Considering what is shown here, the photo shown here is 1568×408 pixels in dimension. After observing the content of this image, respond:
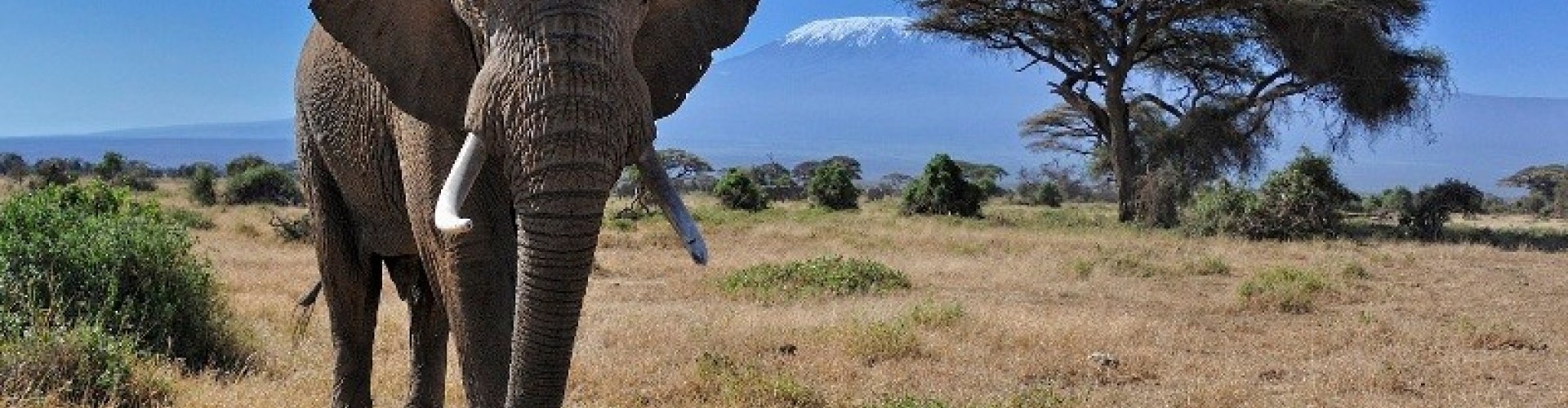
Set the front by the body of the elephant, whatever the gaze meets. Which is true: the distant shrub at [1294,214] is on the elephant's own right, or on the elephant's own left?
on the elephant's own left

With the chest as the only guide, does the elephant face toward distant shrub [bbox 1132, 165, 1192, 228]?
no

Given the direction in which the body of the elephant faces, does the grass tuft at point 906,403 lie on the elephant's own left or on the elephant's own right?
on the elephant's own left

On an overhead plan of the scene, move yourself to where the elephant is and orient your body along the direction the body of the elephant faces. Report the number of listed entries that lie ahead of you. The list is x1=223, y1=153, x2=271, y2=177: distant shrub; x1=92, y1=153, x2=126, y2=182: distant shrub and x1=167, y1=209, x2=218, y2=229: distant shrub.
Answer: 0

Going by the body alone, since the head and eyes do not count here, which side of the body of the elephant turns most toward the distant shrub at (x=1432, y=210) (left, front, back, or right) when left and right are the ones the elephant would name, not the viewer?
left

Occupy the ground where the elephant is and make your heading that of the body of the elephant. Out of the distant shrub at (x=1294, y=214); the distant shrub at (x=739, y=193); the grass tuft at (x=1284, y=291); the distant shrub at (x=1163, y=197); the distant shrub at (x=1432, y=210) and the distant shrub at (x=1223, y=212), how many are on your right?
0

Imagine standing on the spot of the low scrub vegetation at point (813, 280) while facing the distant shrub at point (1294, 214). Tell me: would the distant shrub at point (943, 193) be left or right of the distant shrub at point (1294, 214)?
left

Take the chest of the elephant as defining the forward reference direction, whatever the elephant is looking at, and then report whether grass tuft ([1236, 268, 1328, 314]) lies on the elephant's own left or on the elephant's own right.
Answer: on the elephant's own left

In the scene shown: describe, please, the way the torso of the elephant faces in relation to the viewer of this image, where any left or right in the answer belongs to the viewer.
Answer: facing the viewer and to the right of the viewer

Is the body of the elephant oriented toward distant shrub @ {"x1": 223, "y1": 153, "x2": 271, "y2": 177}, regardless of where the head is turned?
no

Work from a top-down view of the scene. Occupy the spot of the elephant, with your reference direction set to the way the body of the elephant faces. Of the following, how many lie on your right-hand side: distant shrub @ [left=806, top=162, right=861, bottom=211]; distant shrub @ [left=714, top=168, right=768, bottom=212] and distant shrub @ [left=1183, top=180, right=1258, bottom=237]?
0

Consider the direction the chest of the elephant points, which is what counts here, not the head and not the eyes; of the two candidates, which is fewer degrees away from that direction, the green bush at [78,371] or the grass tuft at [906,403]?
the grass tuft
